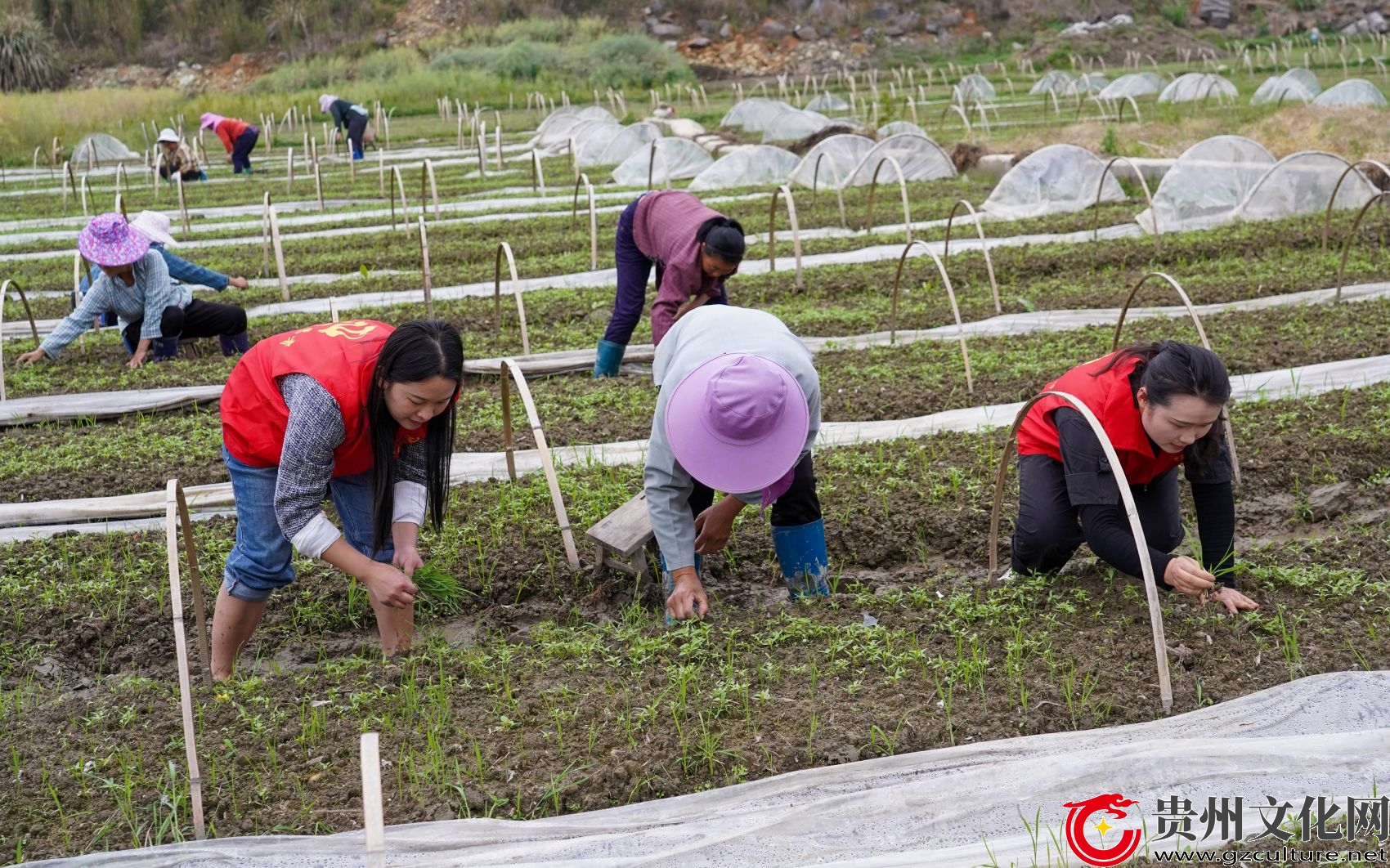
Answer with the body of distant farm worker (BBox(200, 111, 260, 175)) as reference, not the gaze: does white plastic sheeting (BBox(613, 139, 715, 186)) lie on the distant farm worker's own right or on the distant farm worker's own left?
on the distant farm worker's own left

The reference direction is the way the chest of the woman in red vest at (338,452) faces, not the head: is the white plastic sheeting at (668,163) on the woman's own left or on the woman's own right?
on the woman's own left

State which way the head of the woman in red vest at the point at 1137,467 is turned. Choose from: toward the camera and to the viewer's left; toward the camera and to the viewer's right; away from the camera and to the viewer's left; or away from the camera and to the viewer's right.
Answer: toward the camera and to the viewer's right

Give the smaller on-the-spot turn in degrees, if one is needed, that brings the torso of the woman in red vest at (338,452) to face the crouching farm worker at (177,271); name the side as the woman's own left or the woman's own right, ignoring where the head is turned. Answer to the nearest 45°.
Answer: approximately 135° to the woman's own left

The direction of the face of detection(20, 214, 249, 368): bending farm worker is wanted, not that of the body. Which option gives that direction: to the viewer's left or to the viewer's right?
to the viewer's left

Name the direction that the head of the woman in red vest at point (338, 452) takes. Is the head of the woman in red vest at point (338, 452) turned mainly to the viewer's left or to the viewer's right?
to the viewer's right

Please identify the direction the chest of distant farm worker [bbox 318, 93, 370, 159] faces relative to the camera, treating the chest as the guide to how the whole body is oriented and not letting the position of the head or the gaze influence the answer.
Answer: to the viewer's left

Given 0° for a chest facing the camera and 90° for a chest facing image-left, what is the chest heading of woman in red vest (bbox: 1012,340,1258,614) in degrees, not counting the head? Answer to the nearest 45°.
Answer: approximately 315°

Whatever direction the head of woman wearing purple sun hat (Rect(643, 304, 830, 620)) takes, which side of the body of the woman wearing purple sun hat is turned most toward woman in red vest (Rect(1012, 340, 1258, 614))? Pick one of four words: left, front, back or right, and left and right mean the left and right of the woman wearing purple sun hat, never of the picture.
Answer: left

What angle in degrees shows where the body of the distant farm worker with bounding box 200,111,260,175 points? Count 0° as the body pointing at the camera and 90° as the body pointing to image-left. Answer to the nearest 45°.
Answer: approximately 90°
